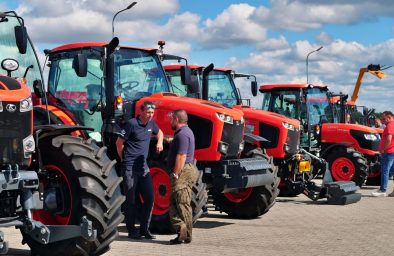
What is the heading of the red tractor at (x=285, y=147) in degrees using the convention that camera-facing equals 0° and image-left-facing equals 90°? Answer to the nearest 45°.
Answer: approximately 315°

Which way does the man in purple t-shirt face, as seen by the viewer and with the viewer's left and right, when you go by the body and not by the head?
facing to the left of the viewer

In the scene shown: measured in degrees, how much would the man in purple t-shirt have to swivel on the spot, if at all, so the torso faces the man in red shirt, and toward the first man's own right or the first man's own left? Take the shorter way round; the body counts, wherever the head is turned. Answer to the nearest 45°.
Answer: approximately 135° to the first man's own right

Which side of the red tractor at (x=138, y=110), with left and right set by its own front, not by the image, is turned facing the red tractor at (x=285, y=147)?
left

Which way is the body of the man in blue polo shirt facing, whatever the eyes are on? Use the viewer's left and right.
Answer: facing the viewer and to the right of the viewer

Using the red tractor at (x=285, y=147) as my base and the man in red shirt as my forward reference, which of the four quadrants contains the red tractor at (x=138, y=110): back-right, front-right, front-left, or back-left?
back-right

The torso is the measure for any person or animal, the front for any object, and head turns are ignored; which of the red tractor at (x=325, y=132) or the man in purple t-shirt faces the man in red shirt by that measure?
the red tractor

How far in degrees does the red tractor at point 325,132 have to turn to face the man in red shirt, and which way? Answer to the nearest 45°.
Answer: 0° — it already faces them

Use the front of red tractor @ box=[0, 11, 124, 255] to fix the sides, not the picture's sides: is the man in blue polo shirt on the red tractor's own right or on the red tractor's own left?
on the red tractor's own left

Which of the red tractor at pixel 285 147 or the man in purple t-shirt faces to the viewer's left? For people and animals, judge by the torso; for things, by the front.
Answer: the man in purple t-shirt

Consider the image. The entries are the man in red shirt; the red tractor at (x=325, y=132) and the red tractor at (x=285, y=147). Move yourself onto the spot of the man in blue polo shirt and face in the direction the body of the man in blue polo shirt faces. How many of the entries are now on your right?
0

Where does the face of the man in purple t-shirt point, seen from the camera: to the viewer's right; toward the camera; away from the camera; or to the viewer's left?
to the viewer's left

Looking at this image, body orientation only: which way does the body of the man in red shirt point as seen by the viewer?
to the viewer's left

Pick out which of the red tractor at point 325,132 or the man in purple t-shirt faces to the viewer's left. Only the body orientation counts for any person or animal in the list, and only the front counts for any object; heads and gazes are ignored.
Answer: the man in purple t-shirt
